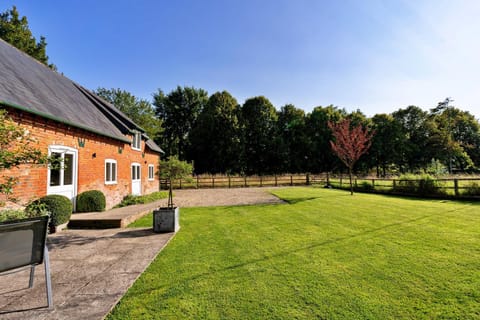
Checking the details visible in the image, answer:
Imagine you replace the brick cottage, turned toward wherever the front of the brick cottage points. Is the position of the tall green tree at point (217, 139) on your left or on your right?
on your left

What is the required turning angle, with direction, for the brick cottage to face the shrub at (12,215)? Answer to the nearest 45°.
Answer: approximately 45° to its right

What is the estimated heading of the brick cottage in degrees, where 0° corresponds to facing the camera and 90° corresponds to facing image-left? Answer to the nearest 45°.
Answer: approximately 315°

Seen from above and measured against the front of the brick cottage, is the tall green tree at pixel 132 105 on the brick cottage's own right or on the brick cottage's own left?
on the brick cottage's own left
